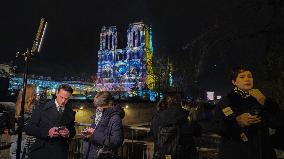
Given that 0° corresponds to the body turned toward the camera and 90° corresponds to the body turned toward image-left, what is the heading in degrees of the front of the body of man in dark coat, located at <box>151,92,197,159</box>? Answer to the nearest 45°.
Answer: approximately 180°

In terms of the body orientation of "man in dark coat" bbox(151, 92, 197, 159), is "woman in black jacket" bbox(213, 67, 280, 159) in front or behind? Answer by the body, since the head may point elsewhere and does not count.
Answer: behind

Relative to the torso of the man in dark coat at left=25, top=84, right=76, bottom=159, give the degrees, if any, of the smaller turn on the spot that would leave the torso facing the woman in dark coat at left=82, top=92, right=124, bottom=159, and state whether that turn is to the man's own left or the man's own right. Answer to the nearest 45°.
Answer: approximately 45° to the man's own left

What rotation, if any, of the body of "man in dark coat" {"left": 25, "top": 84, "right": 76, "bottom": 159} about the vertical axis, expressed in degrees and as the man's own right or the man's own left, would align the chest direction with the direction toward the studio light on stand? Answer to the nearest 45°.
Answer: approximately 135° to the man's own right

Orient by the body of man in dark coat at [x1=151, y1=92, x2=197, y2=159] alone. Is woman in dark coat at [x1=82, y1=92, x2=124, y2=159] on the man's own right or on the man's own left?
on the man's own left

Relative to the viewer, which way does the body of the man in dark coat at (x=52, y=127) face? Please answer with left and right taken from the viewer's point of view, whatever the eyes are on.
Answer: facing the viewer and to the right of the viewer

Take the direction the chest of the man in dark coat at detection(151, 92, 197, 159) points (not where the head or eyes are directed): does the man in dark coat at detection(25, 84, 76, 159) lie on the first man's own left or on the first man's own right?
on the first man's own left

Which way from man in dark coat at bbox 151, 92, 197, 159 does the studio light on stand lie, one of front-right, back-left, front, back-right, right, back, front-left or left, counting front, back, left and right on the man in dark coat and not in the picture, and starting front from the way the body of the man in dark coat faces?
left

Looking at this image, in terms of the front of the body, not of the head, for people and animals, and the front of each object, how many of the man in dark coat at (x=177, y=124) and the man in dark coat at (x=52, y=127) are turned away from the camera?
1

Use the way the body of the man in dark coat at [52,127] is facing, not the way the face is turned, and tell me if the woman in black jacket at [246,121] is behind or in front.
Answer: in front

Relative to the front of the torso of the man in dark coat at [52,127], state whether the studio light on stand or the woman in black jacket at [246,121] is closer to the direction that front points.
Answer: the woman in black jacket

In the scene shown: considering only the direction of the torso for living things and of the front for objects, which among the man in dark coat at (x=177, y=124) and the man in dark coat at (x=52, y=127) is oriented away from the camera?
the man in dark coat at (x=177, y=124)
